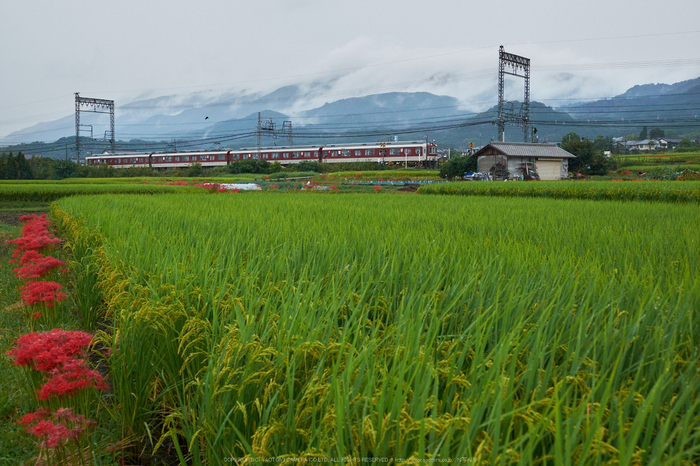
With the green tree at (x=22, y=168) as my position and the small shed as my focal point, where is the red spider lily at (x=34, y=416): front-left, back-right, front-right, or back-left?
front-right

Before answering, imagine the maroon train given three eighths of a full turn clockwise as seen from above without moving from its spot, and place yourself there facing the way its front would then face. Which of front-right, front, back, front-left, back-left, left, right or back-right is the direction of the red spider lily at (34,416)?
left

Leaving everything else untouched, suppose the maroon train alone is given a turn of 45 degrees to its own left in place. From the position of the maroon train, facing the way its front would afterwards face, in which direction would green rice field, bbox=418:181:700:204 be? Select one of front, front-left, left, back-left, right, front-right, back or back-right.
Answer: right

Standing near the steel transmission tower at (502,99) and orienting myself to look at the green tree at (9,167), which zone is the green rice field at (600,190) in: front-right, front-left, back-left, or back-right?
front-left

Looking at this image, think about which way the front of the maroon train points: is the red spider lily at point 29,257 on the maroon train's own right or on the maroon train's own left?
on the maroon train's own right

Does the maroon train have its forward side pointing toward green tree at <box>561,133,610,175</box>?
yes

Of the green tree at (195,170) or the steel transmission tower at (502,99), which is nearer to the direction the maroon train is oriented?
the steel transmission tower

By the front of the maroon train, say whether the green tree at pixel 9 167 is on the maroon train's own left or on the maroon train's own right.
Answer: on the maroon train's own right

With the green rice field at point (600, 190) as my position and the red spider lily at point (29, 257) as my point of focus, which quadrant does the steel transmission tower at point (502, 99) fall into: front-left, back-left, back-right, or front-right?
back-right
